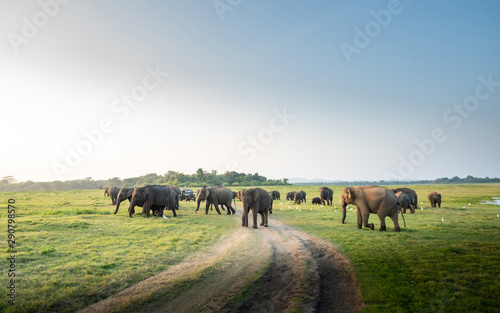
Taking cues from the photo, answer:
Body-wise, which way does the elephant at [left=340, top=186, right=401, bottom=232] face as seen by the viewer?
to the viewer's left

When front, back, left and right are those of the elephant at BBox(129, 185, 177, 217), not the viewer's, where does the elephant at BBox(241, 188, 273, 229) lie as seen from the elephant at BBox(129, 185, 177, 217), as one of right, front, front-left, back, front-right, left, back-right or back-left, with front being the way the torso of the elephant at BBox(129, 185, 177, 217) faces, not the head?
back-left

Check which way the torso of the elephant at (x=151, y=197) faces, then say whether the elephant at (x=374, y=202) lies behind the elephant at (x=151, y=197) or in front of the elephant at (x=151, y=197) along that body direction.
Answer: behind

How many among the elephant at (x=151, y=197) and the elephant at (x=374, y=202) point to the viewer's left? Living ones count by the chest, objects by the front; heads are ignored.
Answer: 2

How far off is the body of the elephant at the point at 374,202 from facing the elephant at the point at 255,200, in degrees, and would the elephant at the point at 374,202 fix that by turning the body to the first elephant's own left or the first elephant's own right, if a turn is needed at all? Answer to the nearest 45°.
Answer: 0° — it already faces it

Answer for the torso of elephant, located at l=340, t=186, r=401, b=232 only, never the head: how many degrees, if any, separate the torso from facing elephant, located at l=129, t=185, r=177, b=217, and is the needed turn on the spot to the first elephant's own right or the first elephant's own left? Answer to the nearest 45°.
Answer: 0° — it already faces it

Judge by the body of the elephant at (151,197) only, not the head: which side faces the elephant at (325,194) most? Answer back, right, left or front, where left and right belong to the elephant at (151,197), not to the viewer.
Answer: back

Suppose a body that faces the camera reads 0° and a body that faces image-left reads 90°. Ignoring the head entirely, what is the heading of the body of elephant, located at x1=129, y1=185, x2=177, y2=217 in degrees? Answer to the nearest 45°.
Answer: approximately 90°
